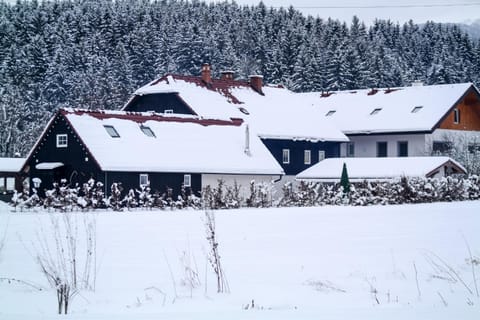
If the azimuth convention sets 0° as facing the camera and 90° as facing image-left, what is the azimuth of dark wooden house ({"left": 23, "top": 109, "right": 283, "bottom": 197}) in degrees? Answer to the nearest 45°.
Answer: approximately 45°

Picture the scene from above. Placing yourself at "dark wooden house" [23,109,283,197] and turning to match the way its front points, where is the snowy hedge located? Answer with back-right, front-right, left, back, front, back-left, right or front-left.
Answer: left

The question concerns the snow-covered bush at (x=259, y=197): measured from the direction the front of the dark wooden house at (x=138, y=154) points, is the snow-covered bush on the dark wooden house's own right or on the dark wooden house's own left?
on the dark wooden house's own left
